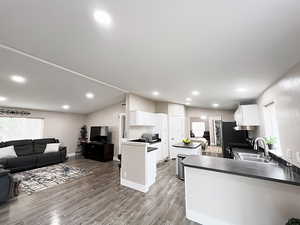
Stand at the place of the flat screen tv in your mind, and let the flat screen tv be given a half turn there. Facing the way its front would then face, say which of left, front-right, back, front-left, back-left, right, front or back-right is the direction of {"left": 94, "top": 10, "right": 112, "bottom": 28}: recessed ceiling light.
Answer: back-right

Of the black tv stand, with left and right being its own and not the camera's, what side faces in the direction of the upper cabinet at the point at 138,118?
left

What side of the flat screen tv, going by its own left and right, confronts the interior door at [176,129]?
left

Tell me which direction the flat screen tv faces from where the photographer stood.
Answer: facing the viewer and to the left of the viewer

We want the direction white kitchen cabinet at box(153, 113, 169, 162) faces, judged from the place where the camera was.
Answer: facing the viewer and to the right of the viewer

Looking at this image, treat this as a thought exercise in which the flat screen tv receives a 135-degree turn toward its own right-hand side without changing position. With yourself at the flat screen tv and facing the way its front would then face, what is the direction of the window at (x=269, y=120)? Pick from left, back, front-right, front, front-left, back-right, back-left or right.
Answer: back-right

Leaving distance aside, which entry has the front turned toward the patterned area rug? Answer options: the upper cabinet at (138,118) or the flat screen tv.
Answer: the flat screen tv

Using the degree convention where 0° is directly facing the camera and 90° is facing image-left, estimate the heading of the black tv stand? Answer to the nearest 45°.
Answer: approximately 45°

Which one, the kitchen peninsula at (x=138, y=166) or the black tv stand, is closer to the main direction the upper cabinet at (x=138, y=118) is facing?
the kitchen peninsula

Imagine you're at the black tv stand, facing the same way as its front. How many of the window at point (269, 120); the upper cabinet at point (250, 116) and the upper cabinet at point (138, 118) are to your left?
3

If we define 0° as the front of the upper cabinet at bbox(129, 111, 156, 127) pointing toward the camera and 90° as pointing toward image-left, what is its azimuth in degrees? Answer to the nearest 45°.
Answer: approximately 315°

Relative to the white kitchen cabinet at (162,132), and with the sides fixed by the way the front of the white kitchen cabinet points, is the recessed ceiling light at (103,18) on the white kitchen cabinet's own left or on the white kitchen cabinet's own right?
on the white kitchen cabinet's own right

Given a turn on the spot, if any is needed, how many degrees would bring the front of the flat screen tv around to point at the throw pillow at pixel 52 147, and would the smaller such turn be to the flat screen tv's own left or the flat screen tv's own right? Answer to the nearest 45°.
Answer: approximately 45° to the flat screen tv's own right

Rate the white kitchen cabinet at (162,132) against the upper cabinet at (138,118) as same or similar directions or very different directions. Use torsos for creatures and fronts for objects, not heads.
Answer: same or similar directions

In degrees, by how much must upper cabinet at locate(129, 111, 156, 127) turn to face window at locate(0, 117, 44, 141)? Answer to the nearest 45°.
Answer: approximately 135° to its right
